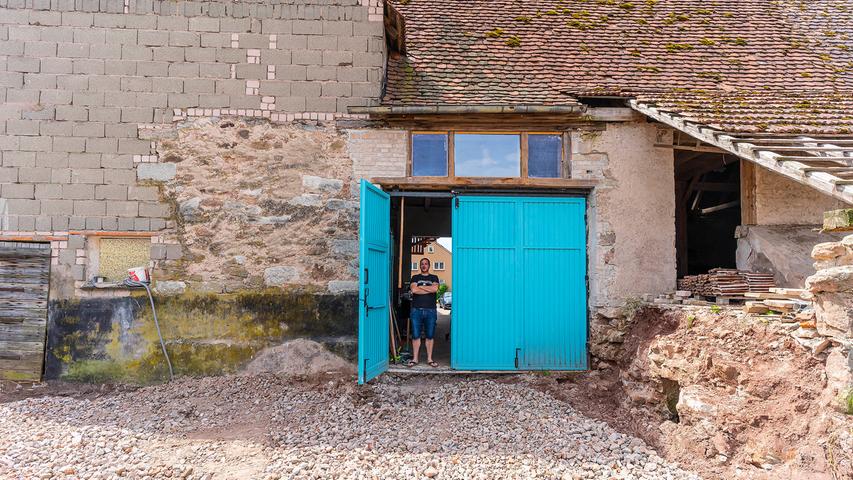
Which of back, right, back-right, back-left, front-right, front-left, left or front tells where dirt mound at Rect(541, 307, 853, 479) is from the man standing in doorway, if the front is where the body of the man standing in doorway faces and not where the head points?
front-left

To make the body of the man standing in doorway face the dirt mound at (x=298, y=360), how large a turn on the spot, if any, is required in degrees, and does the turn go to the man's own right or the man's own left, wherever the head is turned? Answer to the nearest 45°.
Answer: approximately 90° to the man's own right

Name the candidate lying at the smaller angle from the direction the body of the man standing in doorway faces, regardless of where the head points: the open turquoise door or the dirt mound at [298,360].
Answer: the open turquoise door

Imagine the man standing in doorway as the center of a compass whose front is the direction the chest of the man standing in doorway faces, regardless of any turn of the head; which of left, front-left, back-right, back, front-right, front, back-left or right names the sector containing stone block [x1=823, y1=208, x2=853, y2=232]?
front-left

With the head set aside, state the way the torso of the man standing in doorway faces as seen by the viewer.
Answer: toward the camera

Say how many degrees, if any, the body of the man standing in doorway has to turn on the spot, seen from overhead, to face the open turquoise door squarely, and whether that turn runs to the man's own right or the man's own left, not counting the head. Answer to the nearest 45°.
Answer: approximately 45° to the man's own right

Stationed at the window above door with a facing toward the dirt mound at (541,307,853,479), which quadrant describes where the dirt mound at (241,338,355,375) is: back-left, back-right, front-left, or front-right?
back-right

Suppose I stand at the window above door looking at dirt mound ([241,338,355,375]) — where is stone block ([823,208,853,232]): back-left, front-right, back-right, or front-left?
back-left
